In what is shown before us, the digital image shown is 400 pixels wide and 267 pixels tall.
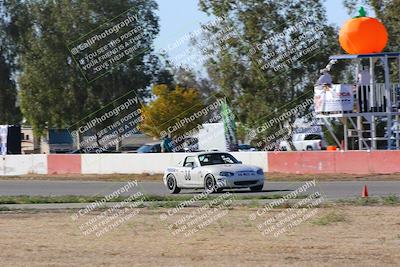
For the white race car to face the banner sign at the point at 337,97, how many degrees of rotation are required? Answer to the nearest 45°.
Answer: approximately 90° to its left

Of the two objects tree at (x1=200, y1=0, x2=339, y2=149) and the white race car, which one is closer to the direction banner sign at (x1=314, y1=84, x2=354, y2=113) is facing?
the white race car

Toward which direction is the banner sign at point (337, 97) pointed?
toward the camera

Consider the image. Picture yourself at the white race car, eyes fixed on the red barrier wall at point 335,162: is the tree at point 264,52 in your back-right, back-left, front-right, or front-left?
front-left

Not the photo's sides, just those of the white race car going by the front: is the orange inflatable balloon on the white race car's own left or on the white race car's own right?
on the white race car's own left

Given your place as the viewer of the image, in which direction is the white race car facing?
facing the viewer and to the right of the viewer

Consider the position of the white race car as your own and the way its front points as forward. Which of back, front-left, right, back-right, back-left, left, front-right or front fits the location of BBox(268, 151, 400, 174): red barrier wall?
left

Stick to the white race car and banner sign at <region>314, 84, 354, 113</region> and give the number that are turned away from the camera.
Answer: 0

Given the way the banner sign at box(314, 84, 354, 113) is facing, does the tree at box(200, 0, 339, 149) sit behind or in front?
behind
